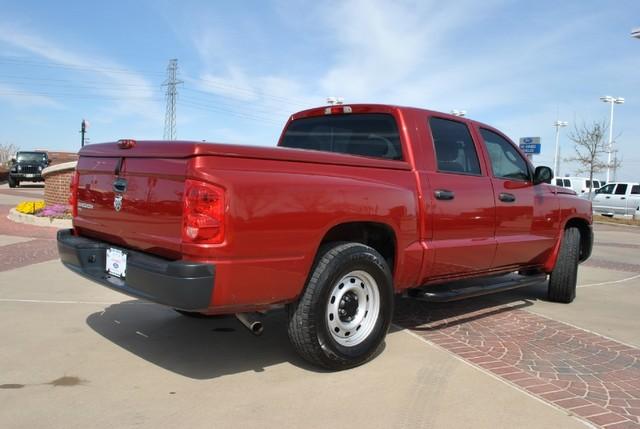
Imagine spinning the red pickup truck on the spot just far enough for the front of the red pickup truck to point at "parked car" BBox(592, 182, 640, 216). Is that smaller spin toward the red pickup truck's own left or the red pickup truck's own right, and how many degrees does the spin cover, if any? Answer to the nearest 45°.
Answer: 0° — it already faces it

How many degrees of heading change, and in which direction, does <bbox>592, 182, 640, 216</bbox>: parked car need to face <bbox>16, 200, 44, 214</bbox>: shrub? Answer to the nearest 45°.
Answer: approximately 45° to its left

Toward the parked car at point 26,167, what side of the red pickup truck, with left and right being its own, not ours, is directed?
left

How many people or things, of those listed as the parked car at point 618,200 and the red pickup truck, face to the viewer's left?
1

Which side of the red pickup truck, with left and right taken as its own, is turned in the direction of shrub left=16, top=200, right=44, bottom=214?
left

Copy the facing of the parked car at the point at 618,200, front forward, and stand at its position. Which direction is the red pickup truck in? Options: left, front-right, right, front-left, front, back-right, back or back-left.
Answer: left

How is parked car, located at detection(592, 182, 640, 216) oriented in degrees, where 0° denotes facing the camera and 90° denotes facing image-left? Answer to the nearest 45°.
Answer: approximately 90°

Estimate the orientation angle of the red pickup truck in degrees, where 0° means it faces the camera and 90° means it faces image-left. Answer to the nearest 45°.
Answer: approximately 225°
